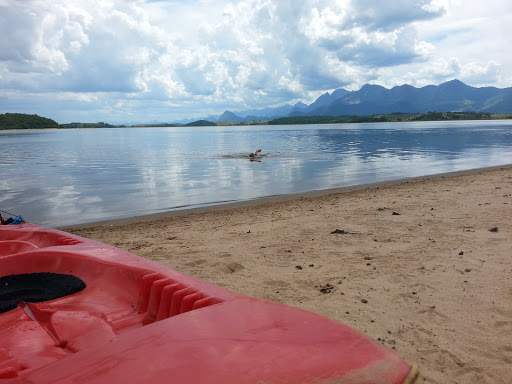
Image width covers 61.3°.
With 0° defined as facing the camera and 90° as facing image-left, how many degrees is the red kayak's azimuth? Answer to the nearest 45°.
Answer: approximately 315°
